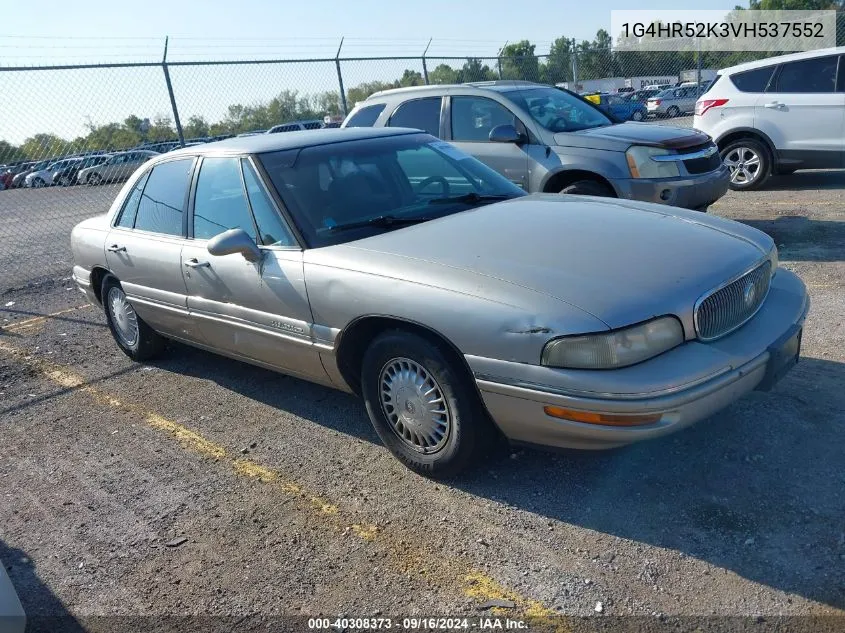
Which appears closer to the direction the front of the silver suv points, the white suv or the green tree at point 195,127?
the white suv

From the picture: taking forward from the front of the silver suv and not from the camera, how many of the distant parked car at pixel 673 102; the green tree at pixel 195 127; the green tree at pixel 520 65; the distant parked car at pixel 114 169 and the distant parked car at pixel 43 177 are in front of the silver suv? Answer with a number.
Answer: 0

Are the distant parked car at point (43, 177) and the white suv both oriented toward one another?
no

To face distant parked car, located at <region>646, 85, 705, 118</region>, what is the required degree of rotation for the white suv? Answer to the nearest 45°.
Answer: approximately 90° to its left

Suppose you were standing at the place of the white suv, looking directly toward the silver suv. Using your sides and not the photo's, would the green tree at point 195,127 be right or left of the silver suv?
right

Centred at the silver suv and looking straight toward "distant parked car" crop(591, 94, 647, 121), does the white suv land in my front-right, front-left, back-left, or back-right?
front-right

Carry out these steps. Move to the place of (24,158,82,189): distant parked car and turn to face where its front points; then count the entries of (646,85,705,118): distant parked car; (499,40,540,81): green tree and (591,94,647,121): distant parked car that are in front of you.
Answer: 0

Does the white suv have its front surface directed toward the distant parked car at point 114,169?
no

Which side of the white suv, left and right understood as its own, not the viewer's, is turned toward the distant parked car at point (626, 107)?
left

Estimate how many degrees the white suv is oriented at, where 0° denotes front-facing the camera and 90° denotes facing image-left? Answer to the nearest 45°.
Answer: approximately 270°

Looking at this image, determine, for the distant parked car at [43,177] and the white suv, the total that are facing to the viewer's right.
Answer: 1

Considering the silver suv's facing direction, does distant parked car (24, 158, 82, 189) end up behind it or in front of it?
behind

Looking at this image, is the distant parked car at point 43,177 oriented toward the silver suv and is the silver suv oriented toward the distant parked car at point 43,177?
no

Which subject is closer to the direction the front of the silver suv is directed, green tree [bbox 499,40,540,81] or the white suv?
the white suv

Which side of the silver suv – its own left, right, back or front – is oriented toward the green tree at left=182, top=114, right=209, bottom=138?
back

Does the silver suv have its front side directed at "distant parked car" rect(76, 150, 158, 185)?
no

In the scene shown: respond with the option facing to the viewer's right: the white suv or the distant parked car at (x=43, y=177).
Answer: the white suv

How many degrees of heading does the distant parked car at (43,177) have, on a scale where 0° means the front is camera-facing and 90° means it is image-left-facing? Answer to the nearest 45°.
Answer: approximately 45°

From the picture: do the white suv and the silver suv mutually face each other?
no
